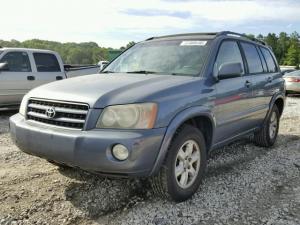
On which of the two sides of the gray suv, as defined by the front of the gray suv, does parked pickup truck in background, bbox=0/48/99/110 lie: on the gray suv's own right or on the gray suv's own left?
on the gray suv's own right

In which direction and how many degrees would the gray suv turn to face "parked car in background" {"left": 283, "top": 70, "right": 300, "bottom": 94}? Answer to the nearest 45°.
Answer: approximately 180°

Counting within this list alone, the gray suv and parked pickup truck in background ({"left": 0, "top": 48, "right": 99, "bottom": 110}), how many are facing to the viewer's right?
0

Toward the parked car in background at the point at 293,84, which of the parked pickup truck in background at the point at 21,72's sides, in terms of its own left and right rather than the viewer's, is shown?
back

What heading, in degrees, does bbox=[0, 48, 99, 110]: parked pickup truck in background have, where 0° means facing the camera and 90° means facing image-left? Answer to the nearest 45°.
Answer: approximately 90°

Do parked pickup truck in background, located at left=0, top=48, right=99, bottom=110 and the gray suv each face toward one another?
no

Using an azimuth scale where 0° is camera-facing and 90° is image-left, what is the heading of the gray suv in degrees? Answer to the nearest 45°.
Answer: approximately 45°
